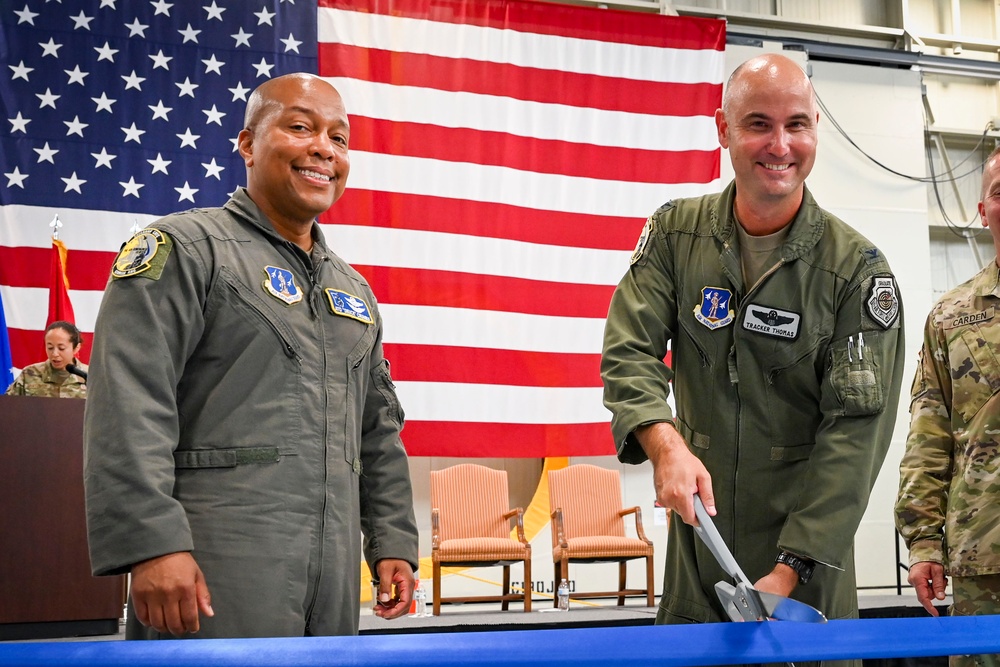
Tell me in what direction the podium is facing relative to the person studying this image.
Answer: facing the viewer

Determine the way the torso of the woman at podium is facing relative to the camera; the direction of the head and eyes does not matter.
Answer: toward the camera

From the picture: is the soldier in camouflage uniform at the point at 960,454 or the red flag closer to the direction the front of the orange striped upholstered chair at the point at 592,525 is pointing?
the soldier in camouflage uniform

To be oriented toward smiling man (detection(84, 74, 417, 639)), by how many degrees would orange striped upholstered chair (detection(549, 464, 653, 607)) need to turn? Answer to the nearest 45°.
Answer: approximately 45° to its right

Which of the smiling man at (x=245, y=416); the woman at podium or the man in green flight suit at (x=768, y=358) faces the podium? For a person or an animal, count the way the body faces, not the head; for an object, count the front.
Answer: the woman at podium

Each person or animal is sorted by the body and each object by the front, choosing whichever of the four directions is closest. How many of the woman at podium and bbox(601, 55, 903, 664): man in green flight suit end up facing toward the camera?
2

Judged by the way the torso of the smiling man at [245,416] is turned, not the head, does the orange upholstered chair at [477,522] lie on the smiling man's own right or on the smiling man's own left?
on the smiling man's own left

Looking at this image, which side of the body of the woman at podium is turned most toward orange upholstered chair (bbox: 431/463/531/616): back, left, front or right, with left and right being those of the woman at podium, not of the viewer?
left

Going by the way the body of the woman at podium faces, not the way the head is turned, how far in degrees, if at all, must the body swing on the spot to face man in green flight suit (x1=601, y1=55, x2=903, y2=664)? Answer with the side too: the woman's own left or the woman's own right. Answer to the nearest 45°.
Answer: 0° — they already face them

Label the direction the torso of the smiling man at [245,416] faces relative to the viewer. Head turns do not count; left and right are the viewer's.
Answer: facing the viewer and to the right of the viewer

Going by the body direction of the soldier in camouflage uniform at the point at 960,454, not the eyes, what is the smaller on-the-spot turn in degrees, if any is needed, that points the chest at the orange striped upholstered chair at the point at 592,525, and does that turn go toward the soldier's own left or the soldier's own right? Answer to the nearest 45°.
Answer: approximately 135° to the soldier's own right
